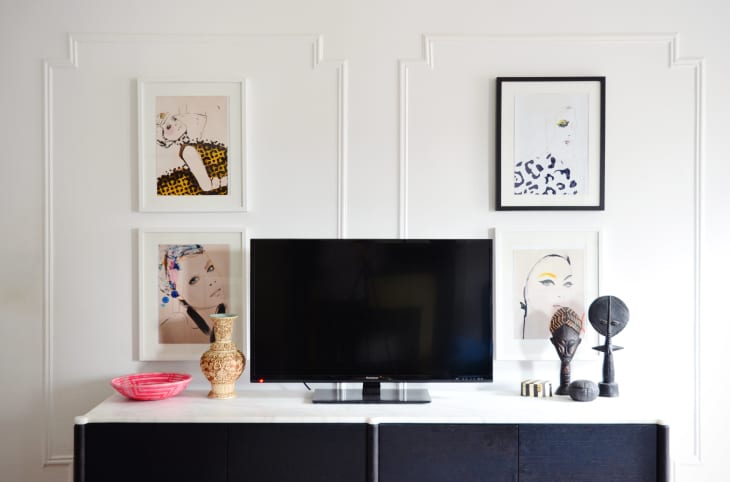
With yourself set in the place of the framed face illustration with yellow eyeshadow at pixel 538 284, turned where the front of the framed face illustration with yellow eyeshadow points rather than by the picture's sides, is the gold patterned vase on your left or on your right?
on your right

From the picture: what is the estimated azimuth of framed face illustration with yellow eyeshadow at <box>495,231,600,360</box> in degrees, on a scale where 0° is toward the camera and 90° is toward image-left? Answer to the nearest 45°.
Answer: approximately 0°

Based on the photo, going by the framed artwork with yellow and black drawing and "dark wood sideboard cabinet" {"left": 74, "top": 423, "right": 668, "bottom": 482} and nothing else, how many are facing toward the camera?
2

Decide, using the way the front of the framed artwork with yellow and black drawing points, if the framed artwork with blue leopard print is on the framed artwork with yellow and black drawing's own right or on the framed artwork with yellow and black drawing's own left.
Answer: on the framed artwork with yellow and black drawing's own left

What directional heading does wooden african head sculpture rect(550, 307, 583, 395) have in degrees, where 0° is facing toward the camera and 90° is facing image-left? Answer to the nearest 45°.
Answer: approximately 0°
